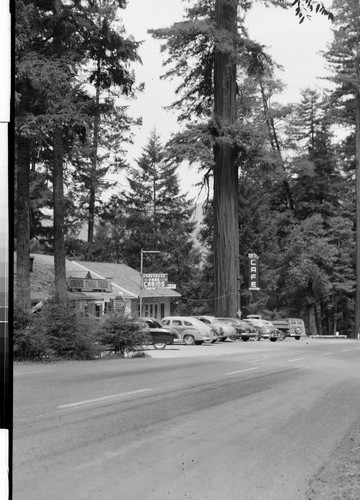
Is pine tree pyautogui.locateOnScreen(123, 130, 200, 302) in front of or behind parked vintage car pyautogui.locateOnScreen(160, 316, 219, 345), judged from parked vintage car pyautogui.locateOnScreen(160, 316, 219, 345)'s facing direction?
in front

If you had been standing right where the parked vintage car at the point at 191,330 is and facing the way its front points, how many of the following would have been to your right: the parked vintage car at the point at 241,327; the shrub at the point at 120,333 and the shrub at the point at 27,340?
1

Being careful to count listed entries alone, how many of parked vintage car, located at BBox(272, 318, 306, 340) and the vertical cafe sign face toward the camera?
1

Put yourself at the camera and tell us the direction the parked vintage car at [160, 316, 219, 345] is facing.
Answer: facing away from the viewer and to the left of the viewer

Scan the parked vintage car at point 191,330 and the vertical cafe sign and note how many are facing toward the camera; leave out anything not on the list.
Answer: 1

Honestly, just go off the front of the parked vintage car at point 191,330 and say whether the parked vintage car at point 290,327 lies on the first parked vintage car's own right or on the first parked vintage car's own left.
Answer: on the first parked vintage car's own right

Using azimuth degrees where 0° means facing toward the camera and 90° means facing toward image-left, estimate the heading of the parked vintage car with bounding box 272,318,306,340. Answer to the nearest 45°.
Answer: approximately 135°
